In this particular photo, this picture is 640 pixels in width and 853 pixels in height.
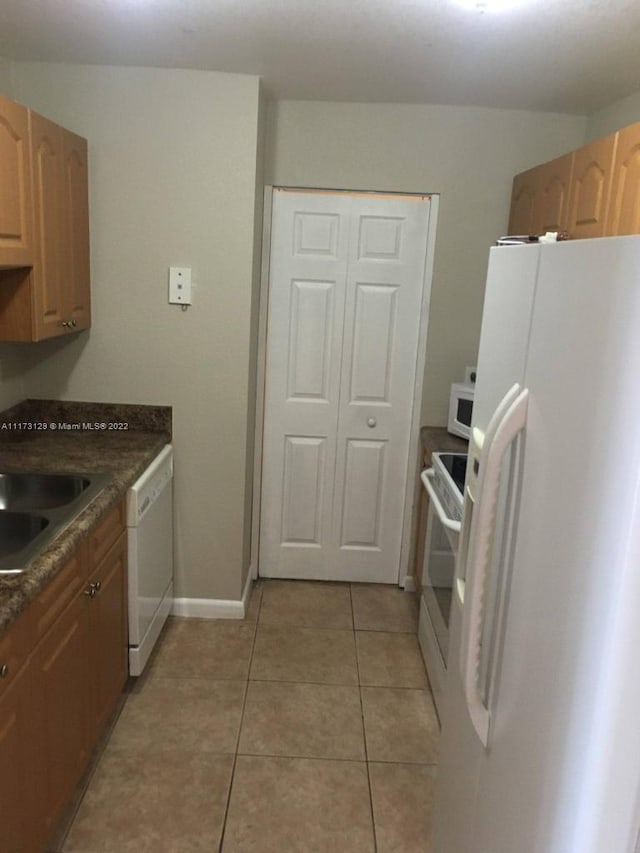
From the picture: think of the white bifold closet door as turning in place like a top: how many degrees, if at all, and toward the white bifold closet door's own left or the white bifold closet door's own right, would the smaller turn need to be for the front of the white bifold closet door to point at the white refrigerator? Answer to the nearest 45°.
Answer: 0° — it already faces it

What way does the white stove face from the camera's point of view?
to the viewer's left

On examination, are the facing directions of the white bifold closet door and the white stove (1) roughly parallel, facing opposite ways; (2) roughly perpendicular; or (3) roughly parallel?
roughly perpendicular

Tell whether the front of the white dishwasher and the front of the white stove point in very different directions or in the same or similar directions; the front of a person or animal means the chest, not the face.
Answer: very different directions

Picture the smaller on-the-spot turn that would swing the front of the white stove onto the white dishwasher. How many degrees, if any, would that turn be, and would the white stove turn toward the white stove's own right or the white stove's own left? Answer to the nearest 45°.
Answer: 0° — it already faces it

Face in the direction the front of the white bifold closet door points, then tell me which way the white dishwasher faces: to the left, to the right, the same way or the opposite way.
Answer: to the left

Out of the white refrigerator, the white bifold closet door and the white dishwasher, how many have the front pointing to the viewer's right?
1

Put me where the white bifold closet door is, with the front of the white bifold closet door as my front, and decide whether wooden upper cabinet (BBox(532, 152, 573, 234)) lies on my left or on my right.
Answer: on my left

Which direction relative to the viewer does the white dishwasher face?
to the viewer's right

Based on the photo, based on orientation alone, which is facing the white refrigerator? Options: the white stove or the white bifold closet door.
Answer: the white bifold closet door

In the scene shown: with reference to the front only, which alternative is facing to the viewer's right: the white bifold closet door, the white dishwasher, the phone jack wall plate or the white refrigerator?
the white dishwasher

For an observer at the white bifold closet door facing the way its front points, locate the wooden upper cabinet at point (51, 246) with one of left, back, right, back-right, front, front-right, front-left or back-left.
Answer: front-right

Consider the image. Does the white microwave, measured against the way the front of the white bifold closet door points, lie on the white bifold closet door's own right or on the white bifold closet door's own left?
on the white bifold closet door's own left
